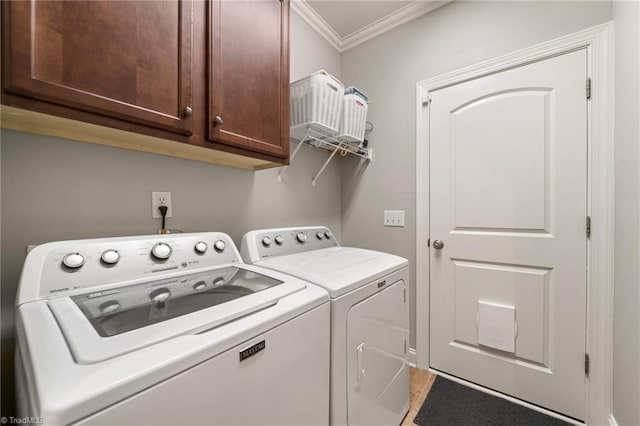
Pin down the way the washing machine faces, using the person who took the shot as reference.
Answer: facing the viewer and to the right of the viewer

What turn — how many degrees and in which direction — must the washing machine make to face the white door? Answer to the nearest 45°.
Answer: approximately 45° to its left

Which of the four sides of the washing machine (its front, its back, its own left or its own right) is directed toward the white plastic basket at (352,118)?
left

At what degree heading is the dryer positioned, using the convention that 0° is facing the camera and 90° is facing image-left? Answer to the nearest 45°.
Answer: approximately 315°

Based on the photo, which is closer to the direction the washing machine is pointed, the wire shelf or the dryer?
the dryer

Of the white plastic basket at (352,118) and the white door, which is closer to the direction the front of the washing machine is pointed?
the white door

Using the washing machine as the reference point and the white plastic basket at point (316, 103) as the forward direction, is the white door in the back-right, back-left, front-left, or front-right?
front-right

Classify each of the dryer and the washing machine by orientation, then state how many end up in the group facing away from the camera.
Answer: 0

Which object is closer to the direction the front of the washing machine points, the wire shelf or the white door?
the white door

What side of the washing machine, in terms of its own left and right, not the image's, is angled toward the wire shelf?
left
